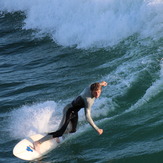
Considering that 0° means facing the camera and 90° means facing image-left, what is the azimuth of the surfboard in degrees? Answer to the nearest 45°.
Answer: approximately 45°

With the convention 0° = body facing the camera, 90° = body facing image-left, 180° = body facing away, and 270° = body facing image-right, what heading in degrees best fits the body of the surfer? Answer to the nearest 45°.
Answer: approximately 315°
